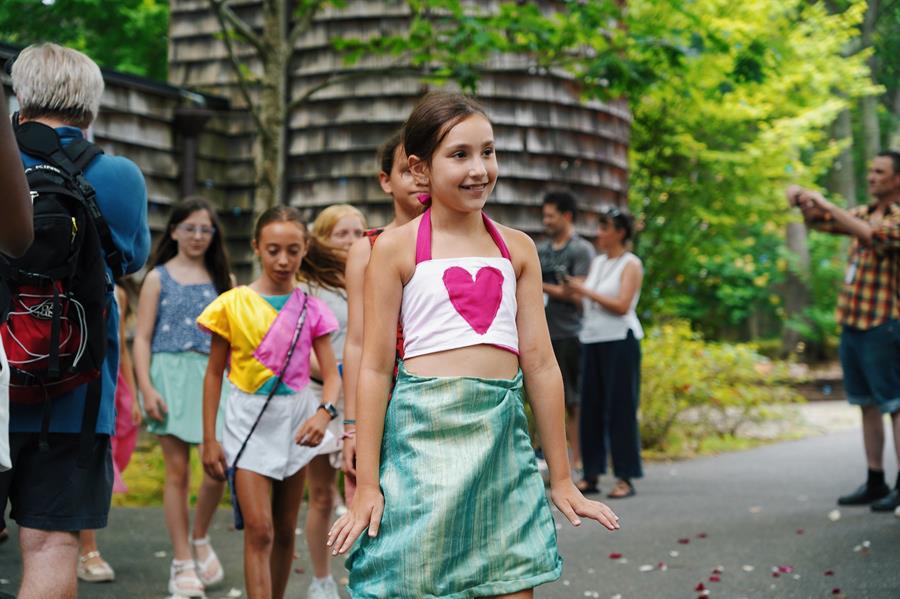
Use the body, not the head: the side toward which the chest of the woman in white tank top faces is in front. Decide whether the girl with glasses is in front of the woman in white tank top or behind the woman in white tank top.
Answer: in front

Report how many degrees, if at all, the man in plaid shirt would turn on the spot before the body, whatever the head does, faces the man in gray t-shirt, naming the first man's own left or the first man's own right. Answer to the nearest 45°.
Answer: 0° — they already face them

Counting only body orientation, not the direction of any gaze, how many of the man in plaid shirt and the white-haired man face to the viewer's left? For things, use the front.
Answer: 1

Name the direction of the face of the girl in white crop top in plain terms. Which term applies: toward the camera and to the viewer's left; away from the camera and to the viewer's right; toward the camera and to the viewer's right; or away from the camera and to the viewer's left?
toward the camera and to the viewer's right

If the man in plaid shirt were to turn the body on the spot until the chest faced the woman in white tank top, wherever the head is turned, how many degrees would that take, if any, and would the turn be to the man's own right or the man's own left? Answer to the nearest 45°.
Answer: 0° — they already face them

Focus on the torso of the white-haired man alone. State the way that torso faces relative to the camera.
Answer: away from the camera

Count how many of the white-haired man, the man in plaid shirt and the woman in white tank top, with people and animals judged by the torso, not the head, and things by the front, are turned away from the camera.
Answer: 1

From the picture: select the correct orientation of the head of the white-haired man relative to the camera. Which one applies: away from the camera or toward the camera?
away from the camera

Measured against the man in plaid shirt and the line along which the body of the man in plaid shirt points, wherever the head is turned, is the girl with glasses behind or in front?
in front

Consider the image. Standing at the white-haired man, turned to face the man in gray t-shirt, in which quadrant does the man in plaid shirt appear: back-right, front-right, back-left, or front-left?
front-right

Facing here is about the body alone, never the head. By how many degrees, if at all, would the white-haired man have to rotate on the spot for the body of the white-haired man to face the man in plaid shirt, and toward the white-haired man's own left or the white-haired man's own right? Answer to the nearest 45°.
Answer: approximately 45° to the white-haired man's own right

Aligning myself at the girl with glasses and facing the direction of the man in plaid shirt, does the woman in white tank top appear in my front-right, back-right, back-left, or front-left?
front-left

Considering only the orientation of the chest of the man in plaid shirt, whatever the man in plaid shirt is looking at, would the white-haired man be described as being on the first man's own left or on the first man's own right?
on the first man's own left

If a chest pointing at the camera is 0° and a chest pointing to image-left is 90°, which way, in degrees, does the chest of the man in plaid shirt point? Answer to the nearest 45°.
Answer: approximately 90°

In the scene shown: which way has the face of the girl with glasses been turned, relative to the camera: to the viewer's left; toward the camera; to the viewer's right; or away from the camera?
toward the camera

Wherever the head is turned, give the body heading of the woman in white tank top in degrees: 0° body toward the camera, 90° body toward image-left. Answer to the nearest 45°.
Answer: approximately 45°

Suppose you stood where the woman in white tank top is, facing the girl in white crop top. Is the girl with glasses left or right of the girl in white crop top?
right
